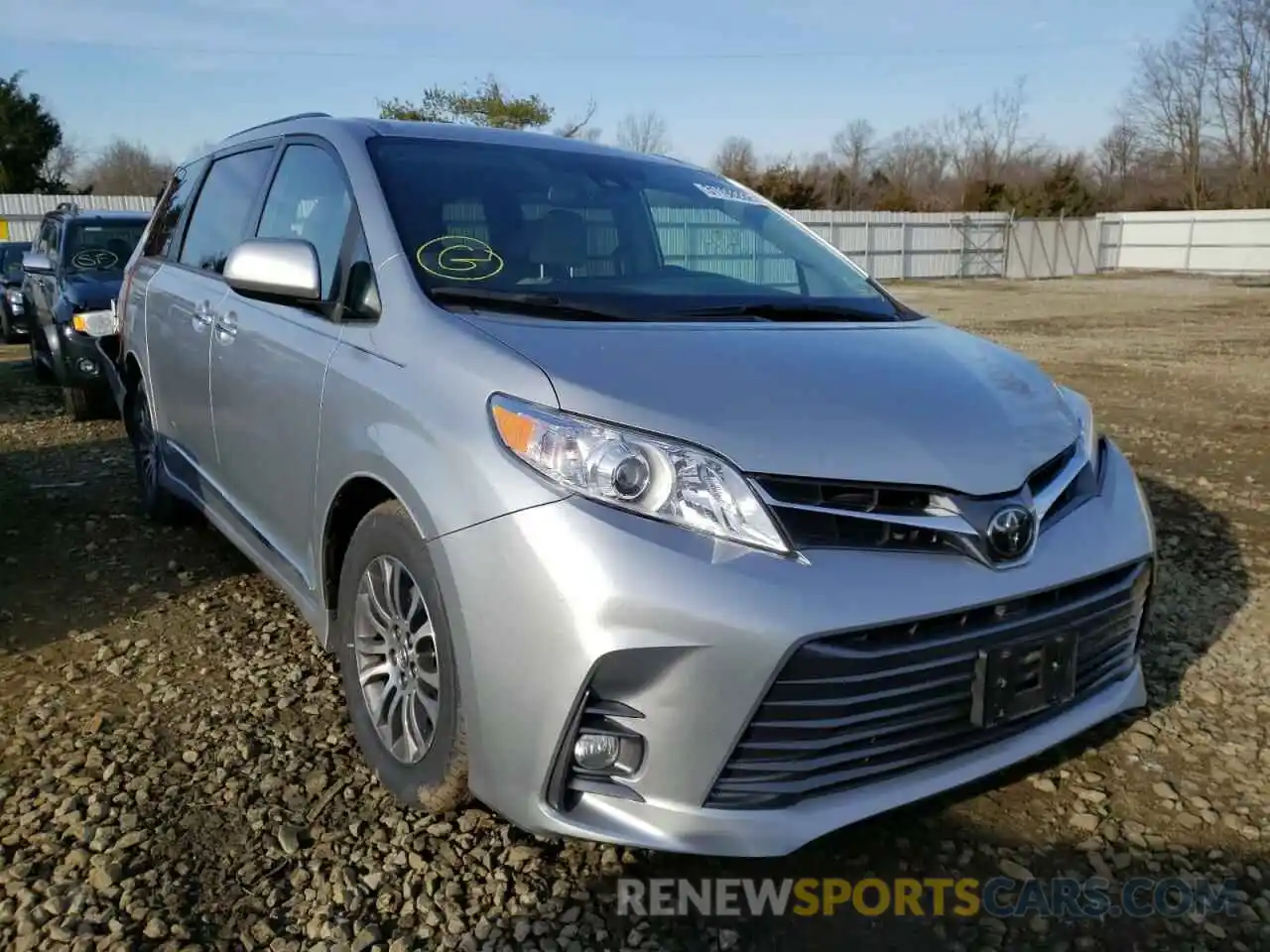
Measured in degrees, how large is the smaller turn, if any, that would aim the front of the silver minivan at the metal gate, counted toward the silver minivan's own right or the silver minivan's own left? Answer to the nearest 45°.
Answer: approximately 135° to the silver minivan's own left

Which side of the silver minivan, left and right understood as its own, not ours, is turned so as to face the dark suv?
back

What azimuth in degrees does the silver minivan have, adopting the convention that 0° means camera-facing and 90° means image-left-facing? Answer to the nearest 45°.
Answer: approximately 315°

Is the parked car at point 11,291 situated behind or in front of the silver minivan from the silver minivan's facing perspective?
behind

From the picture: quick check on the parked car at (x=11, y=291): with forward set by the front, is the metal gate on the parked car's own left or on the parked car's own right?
on the parked car's own left

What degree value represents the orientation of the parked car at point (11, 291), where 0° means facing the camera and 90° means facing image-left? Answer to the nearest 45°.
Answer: approximately 315°

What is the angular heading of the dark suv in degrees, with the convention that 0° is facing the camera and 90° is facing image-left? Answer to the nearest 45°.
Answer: approximately 315°

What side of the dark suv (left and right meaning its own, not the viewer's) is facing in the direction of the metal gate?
left
